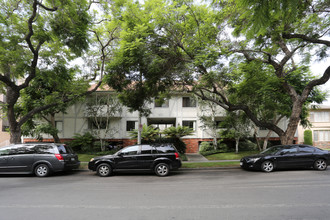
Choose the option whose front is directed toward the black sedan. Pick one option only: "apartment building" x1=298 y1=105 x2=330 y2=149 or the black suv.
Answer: the apartment building

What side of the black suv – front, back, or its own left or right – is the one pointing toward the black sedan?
back

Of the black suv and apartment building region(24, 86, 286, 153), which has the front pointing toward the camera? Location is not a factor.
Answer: the apartment building

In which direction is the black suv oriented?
to the viewer's left

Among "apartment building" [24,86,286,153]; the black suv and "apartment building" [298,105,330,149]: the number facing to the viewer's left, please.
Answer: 1

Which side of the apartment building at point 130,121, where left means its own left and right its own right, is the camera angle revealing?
front

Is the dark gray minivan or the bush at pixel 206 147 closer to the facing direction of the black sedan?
the dark gray minivan

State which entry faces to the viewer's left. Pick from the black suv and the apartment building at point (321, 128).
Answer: the black suv

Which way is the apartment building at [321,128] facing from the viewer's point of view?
toward the camera

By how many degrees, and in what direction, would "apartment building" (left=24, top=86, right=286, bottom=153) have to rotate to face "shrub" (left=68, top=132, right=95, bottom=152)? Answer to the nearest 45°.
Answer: approximately 45° to its right

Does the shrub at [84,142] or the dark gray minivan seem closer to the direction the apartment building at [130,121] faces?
the dark gray minivan

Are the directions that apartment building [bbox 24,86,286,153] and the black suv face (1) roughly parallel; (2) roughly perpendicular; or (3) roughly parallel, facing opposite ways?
roughly perpendicular
